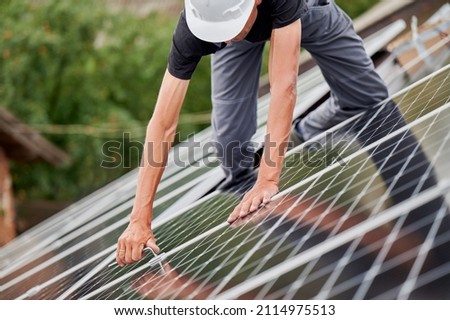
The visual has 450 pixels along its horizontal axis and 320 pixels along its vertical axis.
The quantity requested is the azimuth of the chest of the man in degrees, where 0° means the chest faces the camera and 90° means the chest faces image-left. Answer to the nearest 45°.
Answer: approximately 45°

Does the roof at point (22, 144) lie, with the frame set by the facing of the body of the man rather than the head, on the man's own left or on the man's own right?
on the man's own right
